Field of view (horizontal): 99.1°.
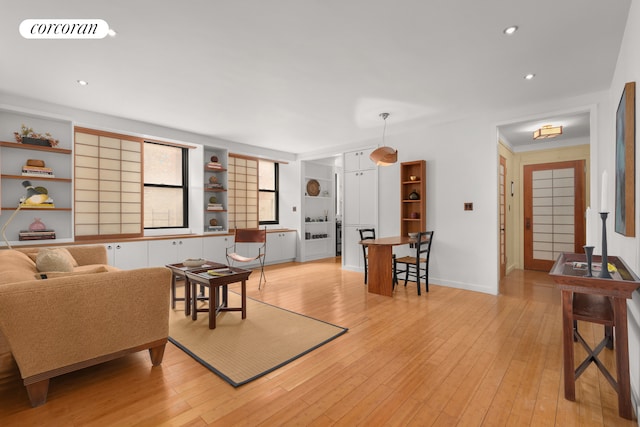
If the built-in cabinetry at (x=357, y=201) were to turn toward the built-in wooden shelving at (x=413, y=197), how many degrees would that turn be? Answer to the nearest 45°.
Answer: approximately 90° to its left

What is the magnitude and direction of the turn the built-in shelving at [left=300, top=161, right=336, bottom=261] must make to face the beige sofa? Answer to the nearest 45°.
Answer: approximately 45° to its right

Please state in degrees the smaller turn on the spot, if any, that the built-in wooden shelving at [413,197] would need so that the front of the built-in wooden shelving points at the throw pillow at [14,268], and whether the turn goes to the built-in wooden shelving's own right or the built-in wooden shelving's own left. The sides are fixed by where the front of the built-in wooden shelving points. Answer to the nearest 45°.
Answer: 0° — it already faces it

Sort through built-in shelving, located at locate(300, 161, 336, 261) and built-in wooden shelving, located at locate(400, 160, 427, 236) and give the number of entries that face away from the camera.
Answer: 0

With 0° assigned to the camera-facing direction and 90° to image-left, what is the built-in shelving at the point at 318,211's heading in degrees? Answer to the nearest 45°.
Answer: approximately 315°

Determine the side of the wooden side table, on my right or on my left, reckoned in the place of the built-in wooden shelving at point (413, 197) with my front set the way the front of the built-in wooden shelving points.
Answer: on my left

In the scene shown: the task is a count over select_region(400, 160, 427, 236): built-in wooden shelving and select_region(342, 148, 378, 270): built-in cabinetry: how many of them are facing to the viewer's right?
0

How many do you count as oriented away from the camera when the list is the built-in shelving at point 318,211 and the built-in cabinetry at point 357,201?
0

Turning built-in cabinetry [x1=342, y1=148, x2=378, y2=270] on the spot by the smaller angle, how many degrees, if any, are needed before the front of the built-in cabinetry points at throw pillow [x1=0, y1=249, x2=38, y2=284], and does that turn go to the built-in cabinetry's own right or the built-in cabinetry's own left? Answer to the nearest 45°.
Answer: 0° — it already faces it
